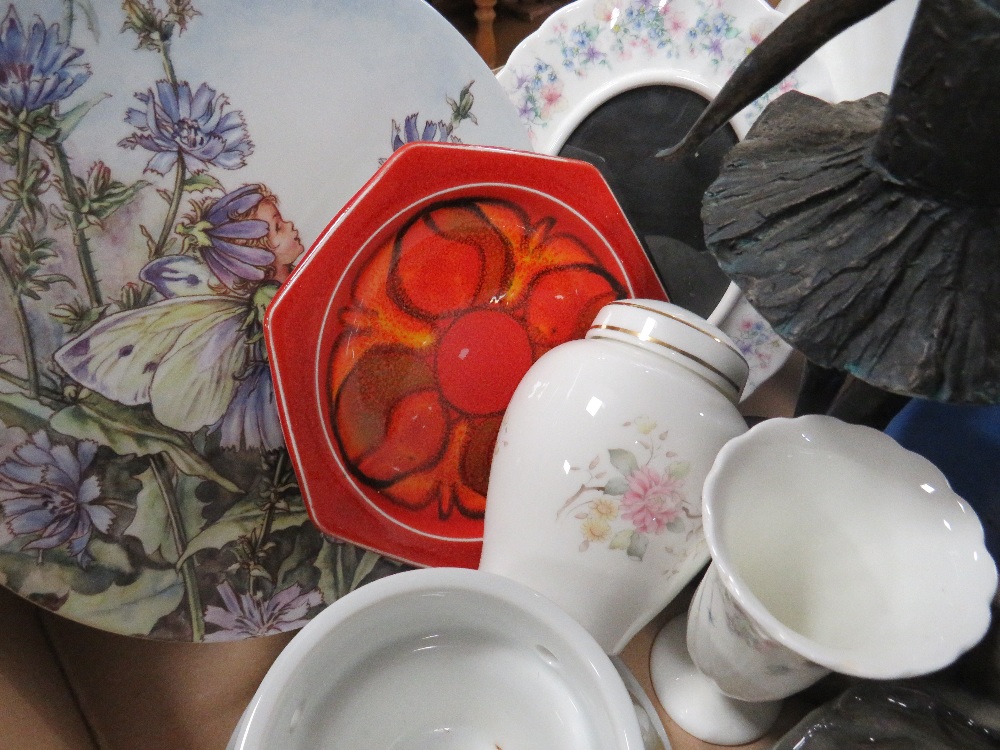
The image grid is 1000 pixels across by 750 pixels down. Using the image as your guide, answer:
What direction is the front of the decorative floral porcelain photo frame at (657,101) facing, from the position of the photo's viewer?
facing the viewer

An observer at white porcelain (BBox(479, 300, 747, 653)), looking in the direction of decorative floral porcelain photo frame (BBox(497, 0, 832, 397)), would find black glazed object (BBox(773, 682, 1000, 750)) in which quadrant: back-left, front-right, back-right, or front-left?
back-right

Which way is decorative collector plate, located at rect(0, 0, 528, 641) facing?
toward the camera

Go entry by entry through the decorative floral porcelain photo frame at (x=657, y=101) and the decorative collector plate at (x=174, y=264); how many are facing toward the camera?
2
